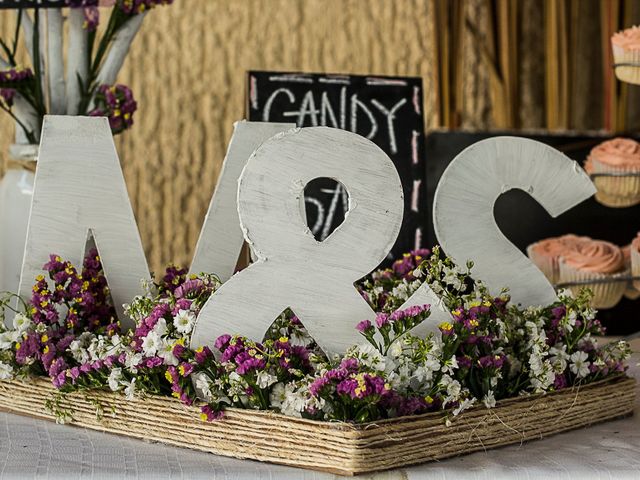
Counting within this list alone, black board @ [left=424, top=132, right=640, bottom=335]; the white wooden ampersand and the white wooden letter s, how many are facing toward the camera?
3

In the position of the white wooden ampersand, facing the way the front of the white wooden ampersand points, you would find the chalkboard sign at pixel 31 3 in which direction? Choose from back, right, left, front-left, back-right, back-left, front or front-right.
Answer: back-right

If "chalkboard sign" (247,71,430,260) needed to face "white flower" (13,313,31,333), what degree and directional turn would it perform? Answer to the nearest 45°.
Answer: approximately 45° to its right

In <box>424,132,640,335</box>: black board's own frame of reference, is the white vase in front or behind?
in front

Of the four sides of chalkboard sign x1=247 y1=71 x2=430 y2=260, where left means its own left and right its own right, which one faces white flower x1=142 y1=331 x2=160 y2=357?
front

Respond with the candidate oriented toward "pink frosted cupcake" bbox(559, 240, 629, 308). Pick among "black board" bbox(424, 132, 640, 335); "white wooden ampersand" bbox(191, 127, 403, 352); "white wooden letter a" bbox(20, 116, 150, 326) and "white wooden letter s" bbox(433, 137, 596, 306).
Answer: the black board

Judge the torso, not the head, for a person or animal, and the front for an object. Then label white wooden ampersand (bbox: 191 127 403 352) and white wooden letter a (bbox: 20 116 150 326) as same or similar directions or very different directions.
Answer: same or similar directions

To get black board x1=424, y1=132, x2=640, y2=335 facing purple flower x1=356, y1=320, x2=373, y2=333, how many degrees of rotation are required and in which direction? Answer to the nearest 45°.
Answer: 0° — it already faces it

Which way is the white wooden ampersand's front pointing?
toward the camera

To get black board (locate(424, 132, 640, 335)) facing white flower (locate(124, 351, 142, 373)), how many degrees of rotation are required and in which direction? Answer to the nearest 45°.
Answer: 0° — it already faces it

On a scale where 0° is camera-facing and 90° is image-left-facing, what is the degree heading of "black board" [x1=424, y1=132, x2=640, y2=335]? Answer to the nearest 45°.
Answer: approximately 0°

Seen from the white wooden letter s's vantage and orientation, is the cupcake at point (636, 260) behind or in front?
behind

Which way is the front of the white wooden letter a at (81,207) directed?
toward the camera
